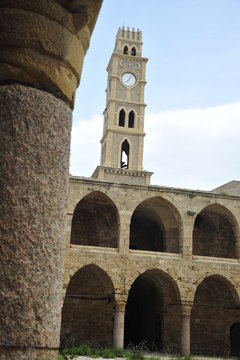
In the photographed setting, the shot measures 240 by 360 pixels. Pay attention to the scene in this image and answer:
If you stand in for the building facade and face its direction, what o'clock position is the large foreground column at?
The large foreground column is roughly at 12 o'clock from the building facade.

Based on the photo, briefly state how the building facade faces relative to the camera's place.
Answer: facing the viewer

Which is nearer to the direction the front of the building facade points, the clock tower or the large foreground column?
the large foreground column

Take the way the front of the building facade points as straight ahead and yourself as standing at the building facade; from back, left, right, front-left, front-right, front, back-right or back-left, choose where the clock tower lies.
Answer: back
